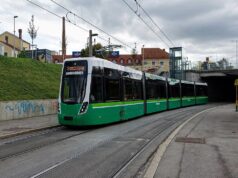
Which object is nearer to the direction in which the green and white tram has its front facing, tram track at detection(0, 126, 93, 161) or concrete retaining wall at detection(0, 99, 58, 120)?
the tram track

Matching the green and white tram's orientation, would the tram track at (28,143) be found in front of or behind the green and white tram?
in front

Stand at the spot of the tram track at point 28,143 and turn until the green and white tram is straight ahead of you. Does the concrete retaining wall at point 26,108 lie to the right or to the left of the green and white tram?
left

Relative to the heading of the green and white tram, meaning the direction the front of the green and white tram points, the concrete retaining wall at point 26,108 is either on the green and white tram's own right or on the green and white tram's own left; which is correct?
on the green and white tram's own right

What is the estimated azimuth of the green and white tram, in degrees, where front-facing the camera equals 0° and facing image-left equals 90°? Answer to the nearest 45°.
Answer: approximately 45°
